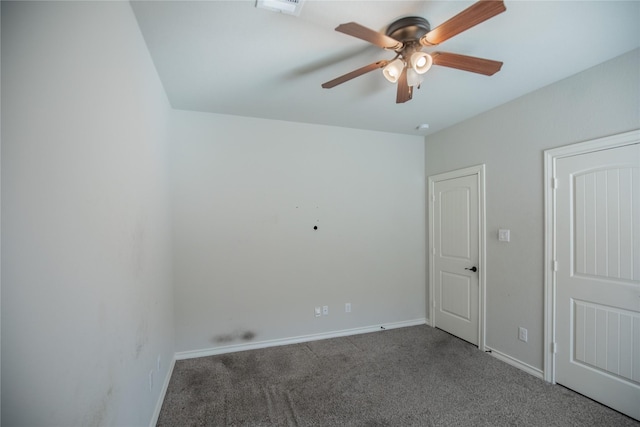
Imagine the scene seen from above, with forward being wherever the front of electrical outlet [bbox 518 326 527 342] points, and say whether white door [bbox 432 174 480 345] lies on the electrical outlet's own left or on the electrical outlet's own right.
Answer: on the electrical outlet's own right

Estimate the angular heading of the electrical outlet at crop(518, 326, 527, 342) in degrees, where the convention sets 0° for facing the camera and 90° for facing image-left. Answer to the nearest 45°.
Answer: approximately 45°

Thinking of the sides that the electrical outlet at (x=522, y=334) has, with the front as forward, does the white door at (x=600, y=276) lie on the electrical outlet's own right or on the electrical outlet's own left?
on the electrical outlet's own left

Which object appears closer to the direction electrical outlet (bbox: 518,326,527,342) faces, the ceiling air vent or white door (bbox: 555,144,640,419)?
the ceiling air vent

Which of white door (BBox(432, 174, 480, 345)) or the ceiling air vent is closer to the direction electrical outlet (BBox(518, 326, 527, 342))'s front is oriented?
the ceiling air vent
